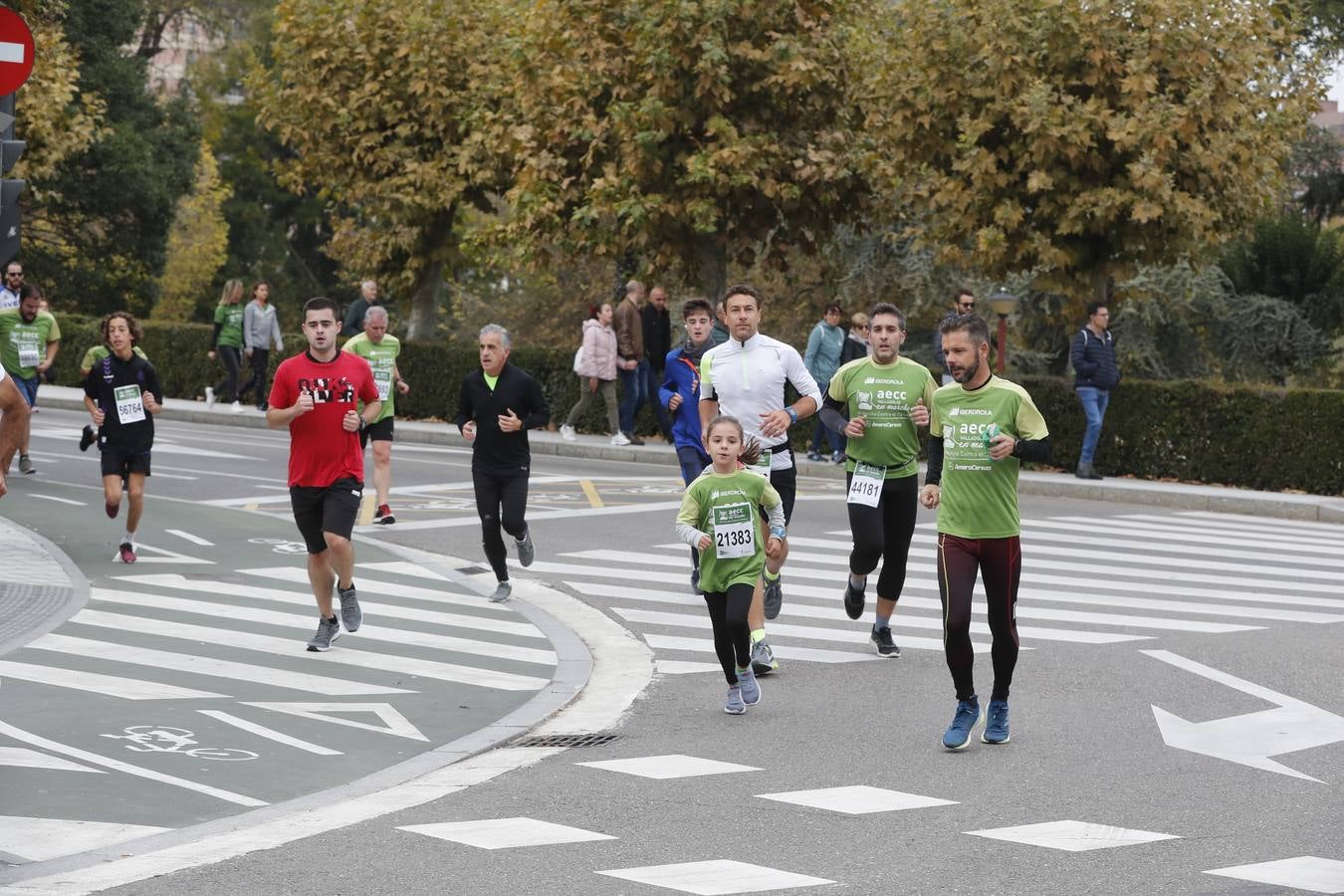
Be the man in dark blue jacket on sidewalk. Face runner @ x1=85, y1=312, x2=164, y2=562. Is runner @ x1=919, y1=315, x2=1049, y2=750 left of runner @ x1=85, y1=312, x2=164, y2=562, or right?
left

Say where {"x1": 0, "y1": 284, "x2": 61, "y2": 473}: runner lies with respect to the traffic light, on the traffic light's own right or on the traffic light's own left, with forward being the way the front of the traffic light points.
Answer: on the traffic light's own left

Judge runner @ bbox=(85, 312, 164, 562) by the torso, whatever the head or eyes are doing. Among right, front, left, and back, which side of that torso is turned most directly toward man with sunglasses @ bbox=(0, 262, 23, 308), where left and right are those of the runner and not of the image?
back

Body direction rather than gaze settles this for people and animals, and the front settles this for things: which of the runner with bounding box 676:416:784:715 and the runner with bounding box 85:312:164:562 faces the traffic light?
the runner with bounding box 85:312:164:562

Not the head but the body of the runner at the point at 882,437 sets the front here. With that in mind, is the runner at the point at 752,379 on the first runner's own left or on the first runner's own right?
on the first runner's own right

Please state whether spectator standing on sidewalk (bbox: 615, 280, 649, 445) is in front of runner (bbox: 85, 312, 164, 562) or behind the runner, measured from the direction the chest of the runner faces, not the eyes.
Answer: behind
